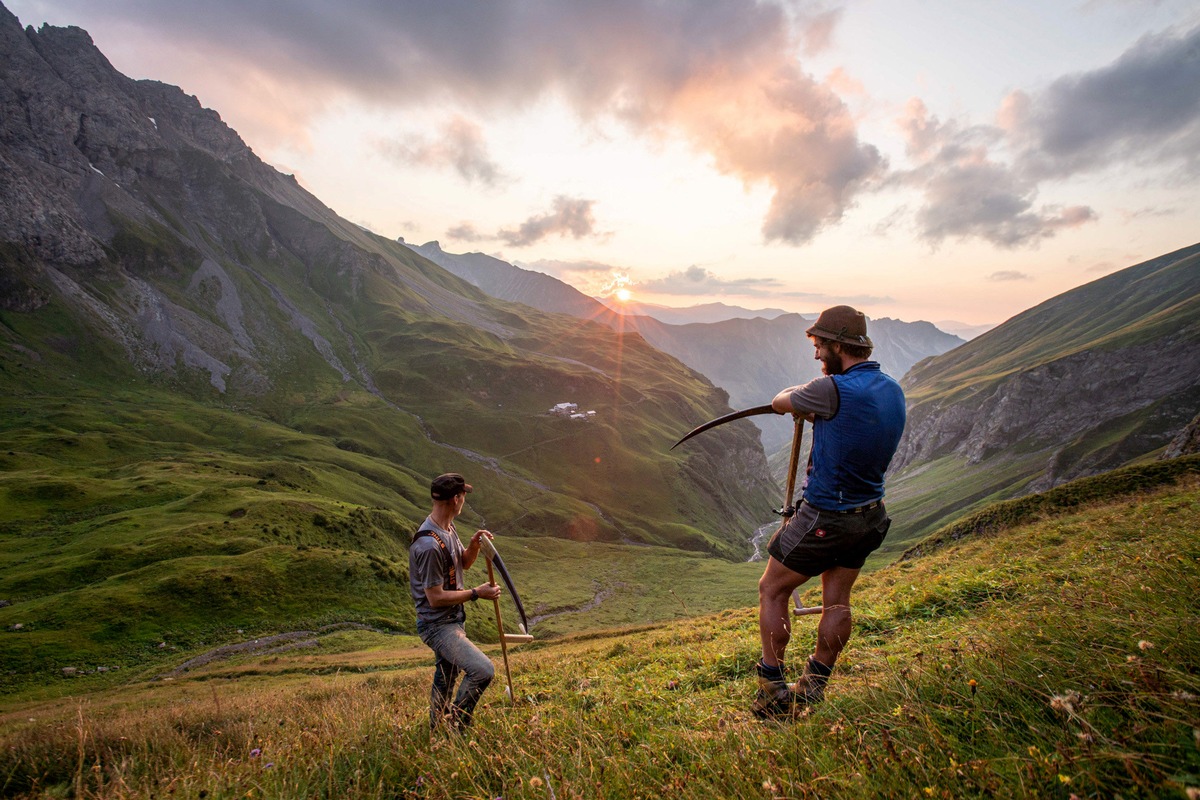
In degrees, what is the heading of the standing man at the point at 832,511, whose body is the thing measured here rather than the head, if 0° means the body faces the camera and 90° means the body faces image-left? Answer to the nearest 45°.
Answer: approximately 135°

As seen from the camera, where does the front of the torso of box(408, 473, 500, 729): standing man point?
to the viewer's right

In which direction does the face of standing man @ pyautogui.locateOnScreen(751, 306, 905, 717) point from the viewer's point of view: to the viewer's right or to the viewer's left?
to the viewer's left

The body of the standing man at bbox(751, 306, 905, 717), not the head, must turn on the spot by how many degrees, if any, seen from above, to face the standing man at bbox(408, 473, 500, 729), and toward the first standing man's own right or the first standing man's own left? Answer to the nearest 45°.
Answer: approximately 45° to the first standing man's own left

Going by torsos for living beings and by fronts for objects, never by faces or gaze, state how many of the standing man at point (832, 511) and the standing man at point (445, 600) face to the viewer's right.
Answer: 1
